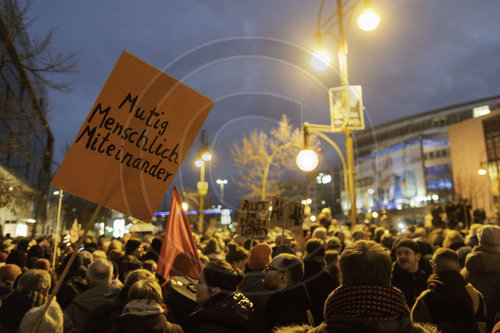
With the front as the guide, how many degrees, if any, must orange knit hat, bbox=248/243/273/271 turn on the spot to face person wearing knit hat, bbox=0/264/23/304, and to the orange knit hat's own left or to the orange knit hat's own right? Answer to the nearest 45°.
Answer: approximately 90° to the orange knit hat's own left

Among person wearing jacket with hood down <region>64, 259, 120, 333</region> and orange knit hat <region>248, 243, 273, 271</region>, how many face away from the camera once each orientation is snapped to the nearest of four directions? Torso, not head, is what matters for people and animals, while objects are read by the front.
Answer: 2

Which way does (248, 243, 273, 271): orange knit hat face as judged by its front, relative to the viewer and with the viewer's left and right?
facing away from the viewer

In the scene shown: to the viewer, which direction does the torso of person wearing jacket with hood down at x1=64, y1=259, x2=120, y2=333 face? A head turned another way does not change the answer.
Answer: away from the camera

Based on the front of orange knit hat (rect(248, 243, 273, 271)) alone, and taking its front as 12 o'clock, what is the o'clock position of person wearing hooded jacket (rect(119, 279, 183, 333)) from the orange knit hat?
The person wearing hooded jacket is roughly at 7 o'clock from the orange knit hat.
